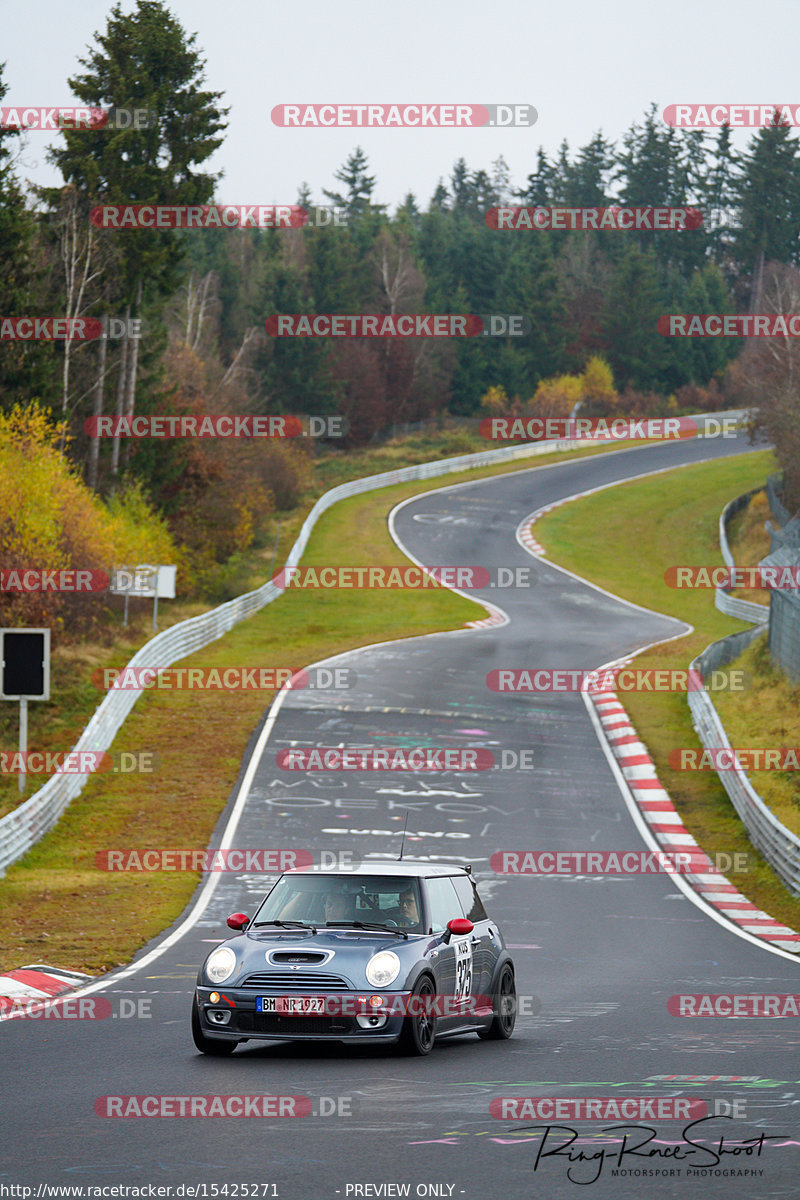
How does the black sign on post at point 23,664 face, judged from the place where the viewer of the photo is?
facing the viewer

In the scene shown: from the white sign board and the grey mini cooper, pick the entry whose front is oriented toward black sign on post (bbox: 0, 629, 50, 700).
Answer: the white sign board

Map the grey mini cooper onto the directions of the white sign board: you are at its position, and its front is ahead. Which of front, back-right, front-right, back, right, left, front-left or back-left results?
front

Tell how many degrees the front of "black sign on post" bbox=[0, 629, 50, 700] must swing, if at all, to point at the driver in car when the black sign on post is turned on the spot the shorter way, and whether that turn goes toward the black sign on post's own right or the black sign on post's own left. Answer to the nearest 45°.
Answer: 0° — it already faces them

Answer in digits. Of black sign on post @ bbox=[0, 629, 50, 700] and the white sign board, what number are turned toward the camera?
2

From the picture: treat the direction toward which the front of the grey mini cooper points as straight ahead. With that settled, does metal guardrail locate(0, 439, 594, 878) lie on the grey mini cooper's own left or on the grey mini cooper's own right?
on the grey mini cooper's own right

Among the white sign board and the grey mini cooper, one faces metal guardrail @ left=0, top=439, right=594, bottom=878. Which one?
the white sign board

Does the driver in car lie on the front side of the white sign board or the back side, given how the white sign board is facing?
on the front side

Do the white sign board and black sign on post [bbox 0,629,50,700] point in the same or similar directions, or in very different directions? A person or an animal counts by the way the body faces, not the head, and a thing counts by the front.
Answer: same or similar directions

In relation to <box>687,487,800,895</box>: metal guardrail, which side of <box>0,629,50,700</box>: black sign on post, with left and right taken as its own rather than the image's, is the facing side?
left

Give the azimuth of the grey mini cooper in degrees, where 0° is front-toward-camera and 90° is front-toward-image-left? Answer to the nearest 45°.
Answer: approximately 45°
